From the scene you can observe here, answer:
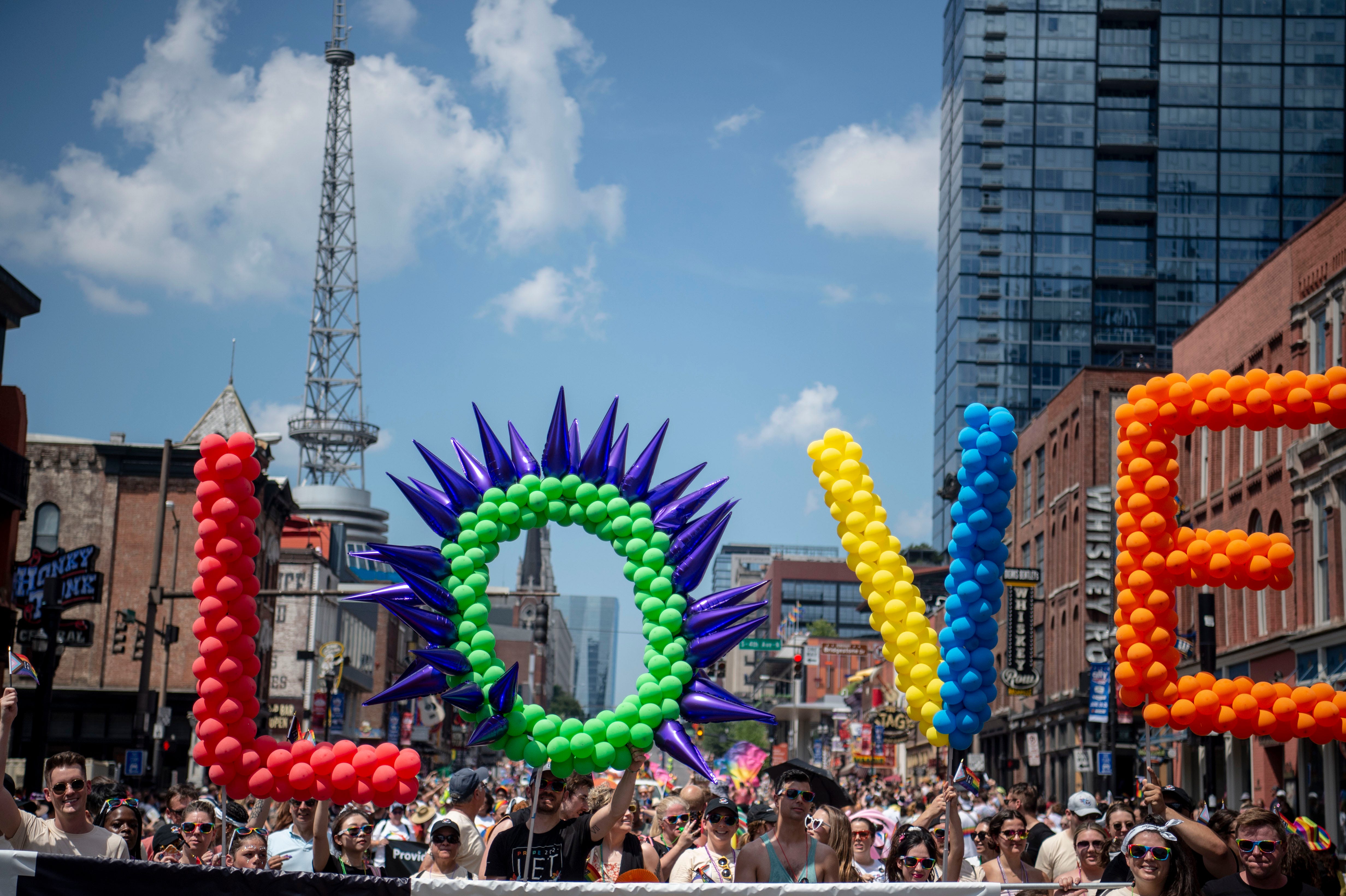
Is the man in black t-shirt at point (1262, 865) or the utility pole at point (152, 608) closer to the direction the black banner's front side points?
the man in black t-shirt

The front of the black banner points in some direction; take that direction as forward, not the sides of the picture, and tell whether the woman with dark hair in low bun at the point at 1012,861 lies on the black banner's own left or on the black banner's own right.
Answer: on the black banner's own left

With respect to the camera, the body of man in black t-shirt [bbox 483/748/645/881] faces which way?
toward the camera

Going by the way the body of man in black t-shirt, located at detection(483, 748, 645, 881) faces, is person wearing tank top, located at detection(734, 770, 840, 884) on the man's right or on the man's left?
on the man's left

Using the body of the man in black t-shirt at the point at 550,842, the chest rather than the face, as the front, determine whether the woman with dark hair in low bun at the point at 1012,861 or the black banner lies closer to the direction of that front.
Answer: the black banner

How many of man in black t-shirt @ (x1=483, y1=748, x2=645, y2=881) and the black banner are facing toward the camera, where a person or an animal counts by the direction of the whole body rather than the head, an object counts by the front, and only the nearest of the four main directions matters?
2

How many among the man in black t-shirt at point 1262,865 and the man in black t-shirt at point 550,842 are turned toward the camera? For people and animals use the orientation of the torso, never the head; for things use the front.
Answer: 2

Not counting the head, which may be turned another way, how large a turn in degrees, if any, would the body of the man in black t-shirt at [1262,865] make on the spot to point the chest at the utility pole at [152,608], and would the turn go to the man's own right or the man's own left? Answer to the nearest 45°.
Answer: approximately 135° to the man's own right

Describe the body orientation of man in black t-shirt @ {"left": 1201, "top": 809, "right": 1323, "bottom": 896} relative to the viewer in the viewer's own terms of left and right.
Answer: facing the viewer

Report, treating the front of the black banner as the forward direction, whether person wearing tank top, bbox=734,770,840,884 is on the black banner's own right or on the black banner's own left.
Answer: on the black banner's own left

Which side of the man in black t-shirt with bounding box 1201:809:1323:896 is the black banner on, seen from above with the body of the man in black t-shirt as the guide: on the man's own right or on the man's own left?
on the man's own right
